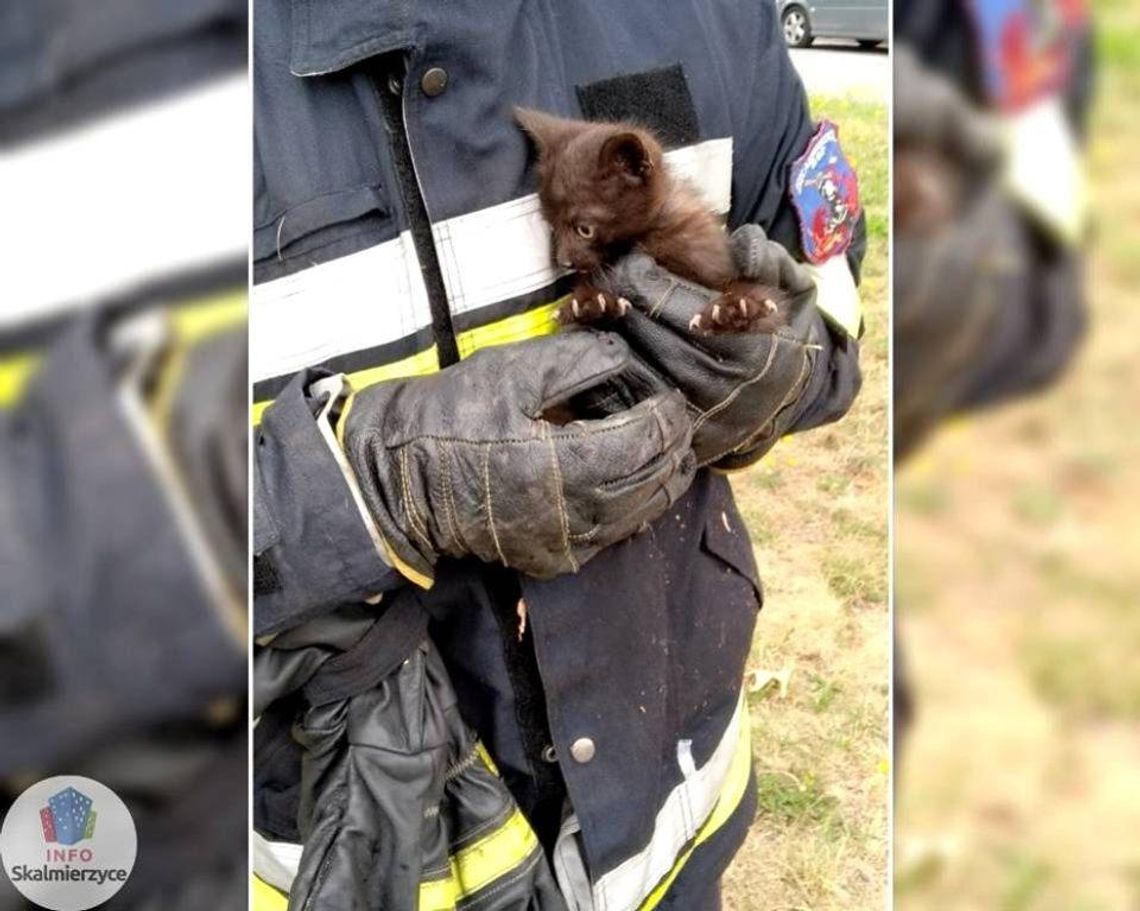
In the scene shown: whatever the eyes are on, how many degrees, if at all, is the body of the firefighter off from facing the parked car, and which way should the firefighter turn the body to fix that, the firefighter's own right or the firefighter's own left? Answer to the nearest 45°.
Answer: approximately 135° to the firefighter's own left

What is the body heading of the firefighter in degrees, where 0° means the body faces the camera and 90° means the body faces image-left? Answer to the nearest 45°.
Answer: approximately 0°
